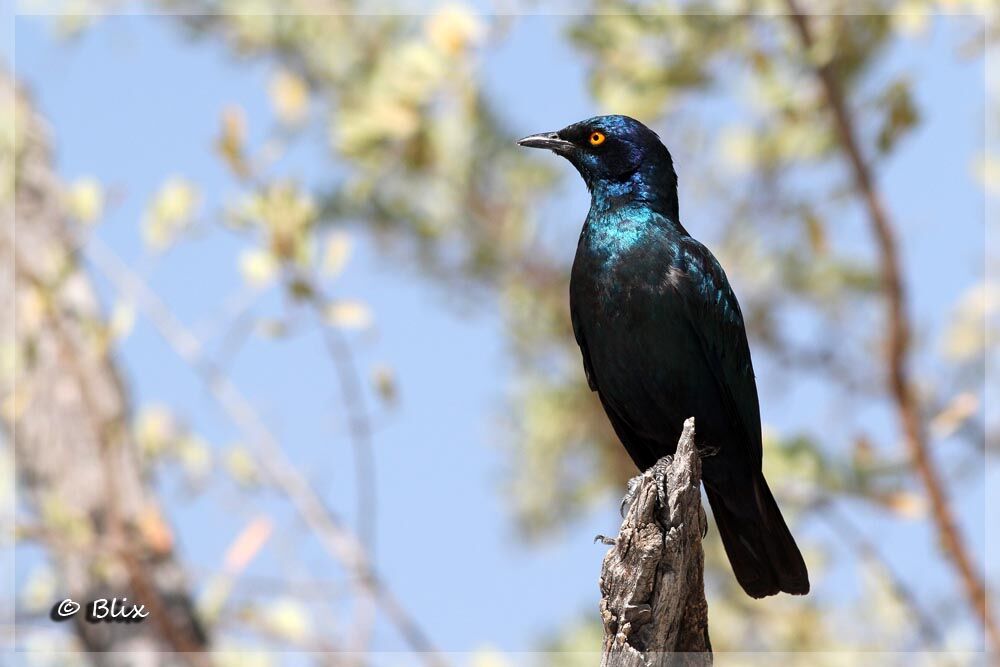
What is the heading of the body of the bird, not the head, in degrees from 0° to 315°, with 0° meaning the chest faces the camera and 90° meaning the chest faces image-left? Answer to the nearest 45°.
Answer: approximately 45°

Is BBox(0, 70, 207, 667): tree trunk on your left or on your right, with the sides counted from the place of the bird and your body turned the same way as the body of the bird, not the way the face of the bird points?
on your right

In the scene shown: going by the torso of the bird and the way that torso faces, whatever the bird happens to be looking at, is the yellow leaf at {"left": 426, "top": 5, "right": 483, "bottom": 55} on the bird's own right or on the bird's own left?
on the bird's own right

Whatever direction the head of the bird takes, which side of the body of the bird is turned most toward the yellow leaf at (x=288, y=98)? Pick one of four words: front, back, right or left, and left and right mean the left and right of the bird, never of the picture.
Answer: right
